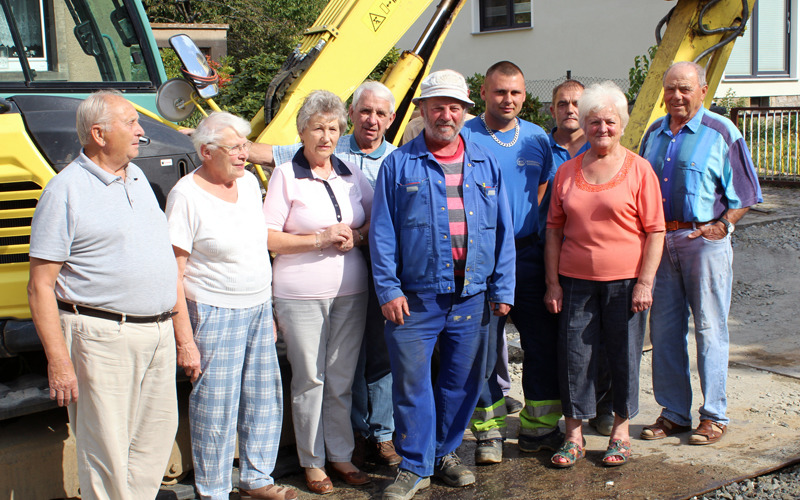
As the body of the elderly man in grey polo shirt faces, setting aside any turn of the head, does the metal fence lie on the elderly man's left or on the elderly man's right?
on the elderly man's left

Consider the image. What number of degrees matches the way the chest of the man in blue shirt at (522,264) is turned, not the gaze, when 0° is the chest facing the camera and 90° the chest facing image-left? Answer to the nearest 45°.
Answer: approximately 0°

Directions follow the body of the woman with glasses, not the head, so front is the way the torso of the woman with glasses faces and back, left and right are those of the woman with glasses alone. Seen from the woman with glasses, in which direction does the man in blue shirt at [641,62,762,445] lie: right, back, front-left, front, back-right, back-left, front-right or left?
front-left

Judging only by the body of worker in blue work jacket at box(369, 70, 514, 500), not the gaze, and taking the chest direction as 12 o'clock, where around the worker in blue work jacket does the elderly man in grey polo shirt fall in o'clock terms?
The elderly man in grey polo shirt is roughly at 2 o'clock from the worker in blue work jacket.

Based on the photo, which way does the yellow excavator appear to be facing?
to the viewer's right

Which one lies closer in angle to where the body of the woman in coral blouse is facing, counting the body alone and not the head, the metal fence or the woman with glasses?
the woman with glasses

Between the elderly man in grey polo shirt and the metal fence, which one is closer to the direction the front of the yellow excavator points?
the metal fence

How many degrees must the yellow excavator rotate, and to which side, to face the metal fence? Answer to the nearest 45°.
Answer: approximately 45° to its left

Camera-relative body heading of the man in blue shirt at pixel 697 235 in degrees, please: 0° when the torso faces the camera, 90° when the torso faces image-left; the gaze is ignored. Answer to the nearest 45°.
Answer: approximately 45°

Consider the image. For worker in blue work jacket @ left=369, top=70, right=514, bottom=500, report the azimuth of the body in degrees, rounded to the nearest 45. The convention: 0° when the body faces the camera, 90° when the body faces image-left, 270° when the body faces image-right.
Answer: approximately 0°

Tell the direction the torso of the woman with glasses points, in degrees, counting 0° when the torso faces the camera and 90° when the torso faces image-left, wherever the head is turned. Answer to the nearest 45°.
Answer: approximately 315°

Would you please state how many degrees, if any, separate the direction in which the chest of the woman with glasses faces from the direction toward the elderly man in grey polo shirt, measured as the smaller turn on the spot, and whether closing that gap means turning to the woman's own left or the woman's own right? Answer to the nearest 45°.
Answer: approximately 90° to the woman's own right
